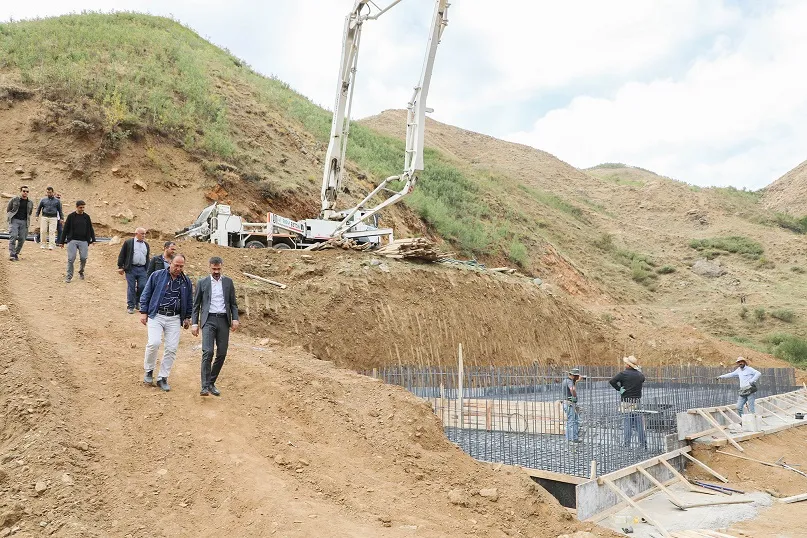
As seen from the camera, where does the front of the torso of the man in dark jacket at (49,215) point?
toward the camera

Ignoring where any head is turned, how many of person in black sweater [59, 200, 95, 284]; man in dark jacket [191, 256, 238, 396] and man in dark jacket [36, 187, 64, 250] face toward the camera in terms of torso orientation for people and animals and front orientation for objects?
3

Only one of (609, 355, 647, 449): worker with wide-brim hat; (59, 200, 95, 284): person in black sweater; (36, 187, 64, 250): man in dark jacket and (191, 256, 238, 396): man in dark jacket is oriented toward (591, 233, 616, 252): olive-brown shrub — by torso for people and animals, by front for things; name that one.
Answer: the worker with wide-brim hat

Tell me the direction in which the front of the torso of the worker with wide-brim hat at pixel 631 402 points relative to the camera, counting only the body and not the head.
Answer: away from the camera

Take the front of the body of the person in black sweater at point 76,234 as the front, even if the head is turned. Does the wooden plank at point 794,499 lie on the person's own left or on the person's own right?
on the person's own left

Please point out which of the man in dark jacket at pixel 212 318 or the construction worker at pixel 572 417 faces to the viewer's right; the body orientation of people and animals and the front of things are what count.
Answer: the construction worker

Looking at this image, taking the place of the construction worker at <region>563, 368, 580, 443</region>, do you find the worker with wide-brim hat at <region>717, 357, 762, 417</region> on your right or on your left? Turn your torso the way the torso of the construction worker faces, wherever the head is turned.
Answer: on your left

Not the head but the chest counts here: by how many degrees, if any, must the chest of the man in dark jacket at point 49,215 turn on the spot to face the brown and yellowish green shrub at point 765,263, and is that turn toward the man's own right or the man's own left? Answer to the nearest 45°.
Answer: approximately 90° to the man's own left

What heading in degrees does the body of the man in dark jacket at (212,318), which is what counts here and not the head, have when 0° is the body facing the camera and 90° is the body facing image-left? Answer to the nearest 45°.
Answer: approximately 0°
